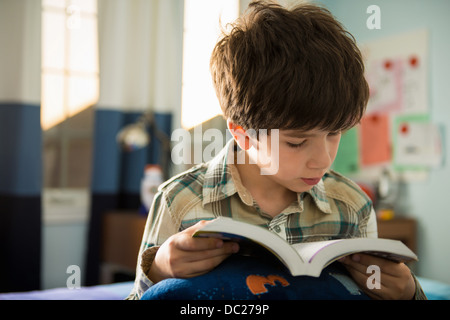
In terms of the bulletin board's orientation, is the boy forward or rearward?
forward

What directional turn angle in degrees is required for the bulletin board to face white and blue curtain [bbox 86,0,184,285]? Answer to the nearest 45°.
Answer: approximately 45° to its right

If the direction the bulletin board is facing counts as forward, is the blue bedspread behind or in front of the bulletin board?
in front

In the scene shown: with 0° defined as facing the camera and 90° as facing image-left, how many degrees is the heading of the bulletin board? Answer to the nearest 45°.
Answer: approximately 45°
